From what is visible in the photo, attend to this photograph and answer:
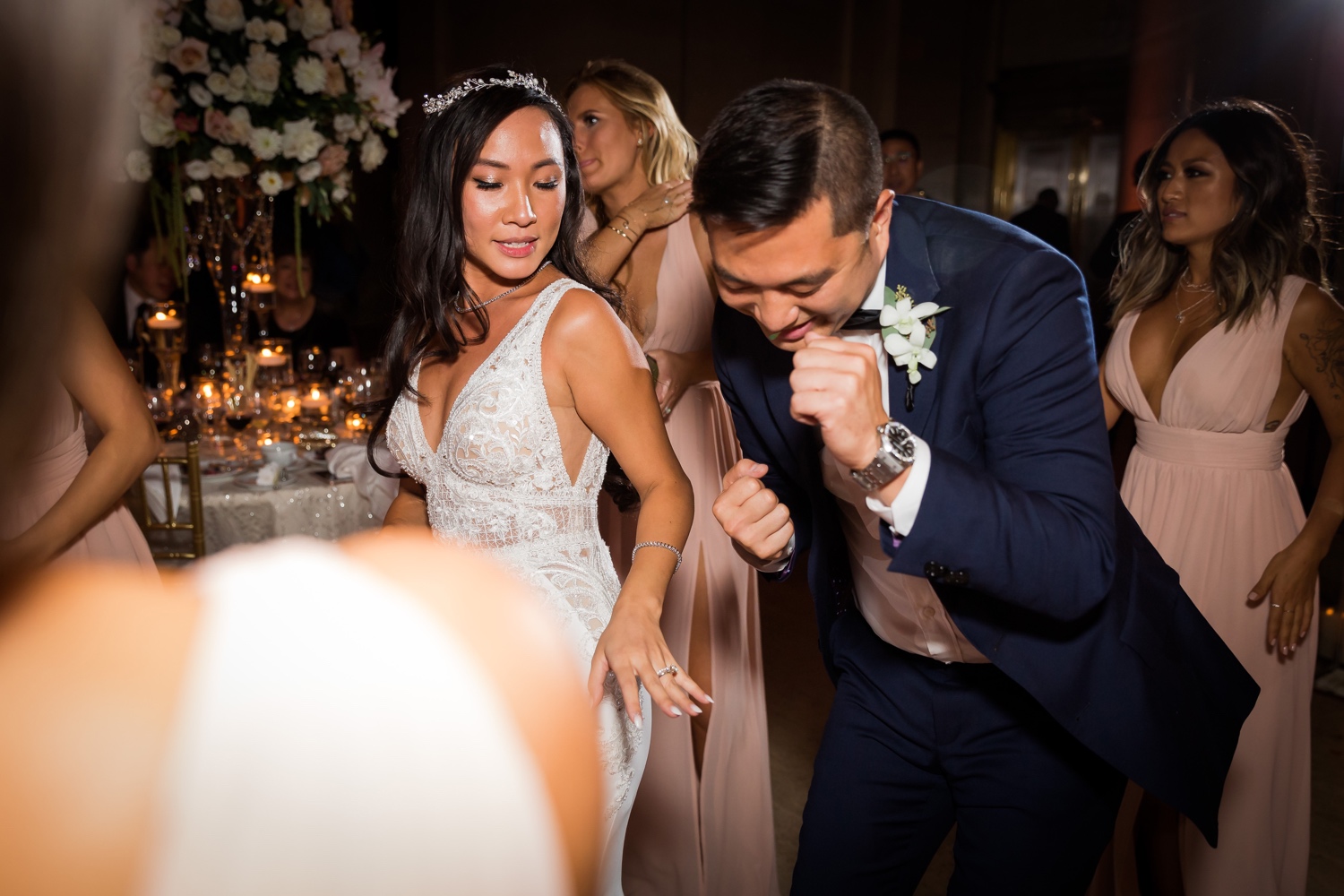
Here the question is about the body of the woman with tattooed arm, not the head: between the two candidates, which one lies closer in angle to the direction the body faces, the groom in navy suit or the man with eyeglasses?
the groom in navy suit

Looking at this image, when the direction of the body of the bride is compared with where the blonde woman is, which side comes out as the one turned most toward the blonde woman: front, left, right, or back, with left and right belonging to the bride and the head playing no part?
back

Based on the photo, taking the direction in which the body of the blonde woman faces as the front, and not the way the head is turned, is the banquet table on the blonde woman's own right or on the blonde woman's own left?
on the blonde woman's own right

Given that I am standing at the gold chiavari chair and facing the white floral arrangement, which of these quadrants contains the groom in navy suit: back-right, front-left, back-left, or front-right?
back-right

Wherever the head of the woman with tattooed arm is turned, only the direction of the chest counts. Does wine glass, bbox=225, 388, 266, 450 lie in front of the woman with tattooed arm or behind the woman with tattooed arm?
in front

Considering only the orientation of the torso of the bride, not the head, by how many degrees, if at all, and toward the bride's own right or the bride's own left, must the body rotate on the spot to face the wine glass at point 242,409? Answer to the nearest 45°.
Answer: approximately 90° to the bride's own right

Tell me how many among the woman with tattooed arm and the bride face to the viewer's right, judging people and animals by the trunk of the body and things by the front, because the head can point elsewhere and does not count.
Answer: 0

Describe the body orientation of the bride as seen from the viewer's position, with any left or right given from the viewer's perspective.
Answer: facing the viewer and to the left of the viewer

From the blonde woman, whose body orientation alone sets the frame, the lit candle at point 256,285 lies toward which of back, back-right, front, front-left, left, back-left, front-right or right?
right

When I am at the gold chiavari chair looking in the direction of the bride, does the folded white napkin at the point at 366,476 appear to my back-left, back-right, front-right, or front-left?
front-left

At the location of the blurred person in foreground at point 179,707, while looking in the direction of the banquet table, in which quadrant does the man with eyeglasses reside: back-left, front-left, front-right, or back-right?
front-right

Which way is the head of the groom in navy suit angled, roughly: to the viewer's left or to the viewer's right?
to the viewer's left

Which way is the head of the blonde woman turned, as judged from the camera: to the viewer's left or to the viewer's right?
to the viewer's left

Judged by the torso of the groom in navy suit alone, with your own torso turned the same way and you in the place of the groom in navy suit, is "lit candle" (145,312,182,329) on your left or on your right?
on your right
